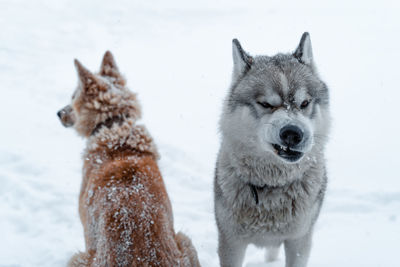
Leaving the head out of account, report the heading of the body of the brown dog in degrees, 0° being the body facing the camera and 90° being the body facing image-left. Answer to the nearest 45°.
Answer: approximately 180°

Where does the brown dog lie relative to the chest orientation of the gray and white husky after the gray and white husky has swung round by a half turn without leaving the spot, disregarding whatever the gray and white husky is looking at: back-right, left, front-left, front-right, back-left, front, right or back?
left

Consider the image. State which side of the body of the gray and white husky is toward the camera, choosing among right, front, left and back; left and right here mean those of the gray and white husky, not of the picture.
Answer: front
